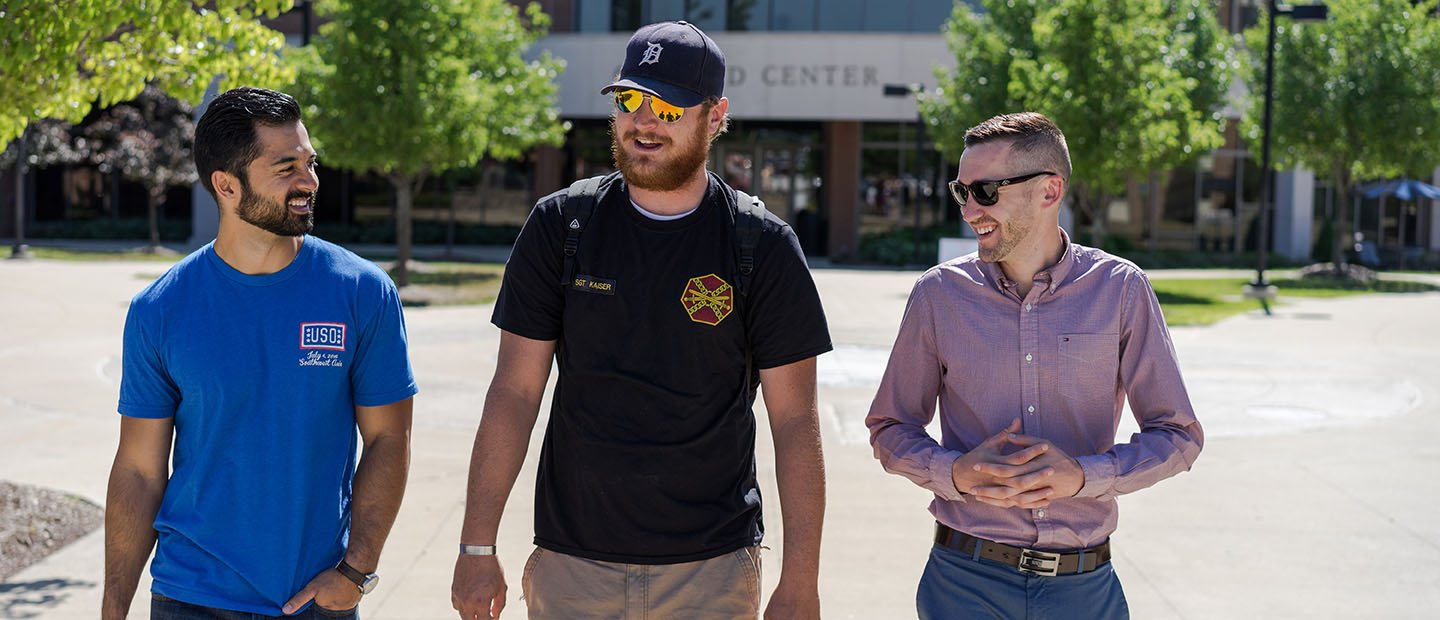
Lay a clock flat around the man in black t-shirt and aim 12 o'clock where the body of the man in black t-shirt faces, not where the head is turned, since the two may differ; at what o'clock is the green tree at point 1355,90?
The green tree is roughly at 7 o'clock from the man in black t-shirt.

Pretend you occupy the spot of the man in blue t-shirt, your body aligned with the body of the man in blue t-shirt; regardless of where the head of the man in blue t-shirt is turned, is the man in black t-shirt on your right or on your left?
on your left

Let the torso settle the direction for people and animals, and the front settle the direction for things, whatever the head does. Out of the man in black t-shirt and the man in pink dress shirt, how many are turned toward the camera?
2

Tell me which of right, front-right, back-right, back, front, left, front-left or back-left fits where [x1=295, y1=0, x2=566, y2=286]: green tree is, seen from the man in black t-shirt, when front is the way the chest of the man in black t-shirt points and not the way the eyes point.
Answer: back

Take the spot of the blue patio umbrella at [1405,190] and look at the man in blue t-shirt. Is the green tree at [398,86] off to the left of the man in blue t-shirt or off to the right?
right

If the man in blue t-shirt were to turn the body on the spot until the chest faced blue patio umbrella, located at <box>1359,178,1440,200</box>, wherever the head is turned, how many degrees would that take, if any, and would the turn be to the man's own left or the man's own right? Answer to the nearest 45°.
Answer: approximately 135° to the man's own left

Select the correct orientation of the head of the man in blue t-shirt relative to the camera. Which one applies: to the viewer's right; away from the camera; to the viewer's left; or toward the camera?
to the viewer's right

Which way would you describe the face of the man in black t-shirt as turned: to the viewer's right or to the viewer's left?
to the viewer's left

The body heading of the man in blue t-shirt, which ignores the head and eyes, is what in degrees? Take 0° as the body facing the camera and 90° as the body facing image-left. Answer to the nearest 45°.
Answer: approximately 0°

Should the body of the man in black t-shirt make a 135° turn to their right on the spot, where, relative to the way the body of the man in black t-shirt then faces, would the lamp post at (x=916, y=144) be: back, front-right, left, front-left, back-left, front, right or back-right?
front-right

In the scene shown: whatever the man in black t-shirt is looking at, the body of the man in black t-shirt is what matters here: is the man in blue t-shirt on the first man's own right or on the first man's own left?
on the first man's own right

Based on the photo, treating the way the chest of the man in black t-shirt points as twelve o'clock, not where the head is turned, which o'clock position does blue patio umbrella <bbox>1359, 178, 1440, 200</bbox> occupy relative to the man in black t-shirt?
The blue patio umbrella is roughly at 7 o'clock from the man in black t-shirt.
